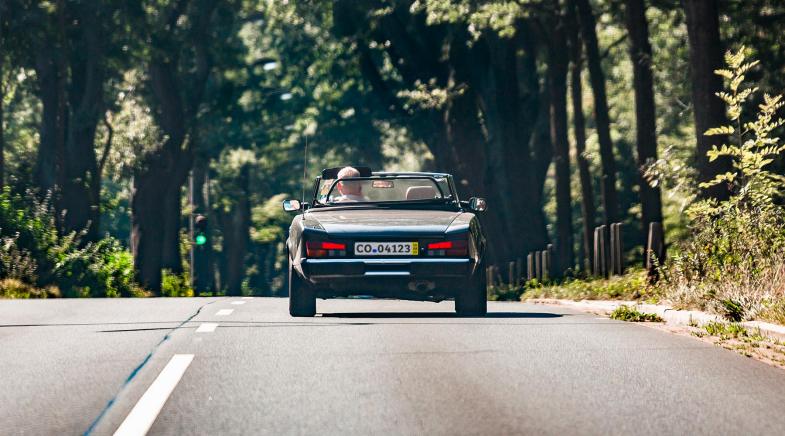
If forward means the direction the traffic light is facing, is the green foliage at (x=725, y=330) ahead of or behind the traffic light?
ahead

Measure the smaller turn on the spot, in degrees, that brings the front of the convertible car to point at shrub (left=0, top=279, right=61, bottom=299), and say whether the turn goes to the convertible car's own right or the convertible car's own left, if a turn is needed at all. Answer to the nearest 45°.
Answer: approximately 45° to the convertible car's own left

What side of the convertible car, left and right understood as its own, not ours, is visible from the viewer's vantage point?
back

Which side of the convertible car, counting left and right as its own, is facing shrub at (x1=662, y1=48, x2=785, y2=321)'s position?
right

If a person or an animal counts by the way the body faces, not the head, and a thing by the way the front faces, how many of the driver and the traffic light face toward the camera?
1

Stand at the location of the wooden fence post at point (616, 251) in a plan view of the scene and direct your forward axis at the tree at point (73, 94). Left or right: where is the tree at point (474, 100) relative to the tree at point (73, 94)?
right

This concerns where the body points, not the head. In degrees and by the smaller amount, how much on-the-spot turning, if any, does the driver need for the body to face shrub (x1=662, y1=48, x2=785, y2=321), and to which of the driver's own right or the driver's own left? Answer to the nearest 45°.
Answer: approximately 90° to the driver's own right

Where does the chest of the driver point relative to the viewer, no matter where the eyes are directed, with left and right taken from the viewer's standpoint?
facing away from the viewer

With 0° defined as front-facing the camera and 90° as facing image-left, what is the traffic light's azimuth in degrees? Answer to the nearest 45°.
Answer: approximately 0°

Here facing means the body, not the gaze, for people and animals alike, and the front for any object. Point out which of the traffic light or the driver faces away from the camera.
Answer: the driver

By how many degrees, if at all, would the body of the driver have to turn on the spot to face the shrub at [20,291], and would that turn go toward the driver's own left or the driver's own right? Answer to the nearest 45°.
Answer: approximately 45° to the driver's own left

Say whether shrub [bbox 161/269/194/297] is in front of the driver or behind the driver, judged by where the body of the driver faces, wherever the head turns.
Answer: in front

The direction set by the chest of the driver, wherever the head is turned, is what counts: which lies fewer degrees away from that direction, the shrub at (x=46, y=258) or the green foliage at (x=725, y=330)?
the shrub

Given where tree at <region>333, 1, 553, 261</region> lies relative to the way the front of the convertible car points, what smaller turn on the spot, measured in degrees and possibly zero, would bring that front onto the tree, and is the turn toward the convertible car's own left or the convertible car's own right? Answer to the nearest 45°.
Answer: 0° — it already faces it
